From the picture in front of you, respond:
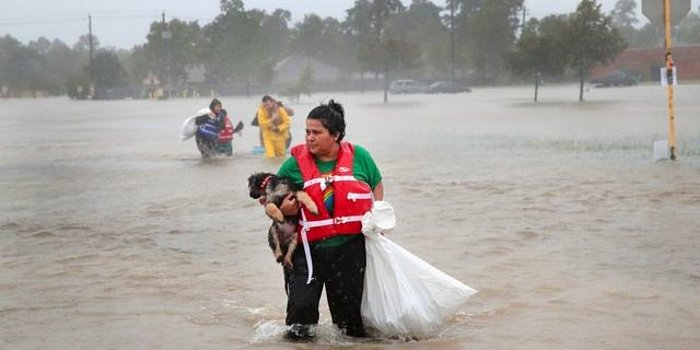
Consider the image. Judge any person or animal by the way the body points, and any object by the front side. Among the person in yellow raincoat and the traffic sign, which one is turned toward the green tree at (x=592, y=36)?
the traffic sign

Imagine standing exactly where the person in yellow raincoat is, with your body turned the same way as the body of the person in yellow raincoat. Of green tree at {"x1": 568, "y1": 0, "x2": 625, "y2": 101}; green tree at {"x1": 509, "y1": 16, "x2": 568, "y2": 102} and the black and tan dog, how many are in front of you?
1

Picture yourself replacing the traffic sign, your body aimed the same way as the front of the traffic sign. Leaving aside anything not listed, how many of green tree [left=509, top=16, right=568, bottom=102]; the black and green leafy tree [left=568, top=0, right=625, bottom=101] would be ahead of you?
2

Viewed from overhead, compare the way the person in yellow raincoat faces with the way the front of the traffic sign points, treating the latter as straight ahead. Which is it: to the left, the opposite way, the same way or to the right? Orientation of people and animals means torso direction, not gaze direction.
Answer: the opposite way

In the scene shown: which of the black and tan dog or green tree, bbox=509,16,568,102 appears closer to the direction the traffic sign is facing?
the green tree

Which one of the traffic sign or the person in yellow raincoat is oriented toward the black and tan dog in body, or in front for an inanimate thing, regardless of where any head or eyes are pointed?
the person in yellow raincoat

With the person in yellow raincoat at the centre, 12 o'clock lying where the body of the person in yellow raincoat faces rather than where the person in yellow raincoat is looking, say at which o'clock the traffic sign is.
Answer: The traffic sign is roughly at 10 o'clock from the person in yellow raincoat.

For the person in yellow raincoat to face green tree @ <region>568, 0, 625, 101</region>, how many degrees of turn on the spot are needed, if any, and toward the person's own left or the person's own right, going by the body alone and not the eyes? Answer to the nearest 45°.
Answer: approximately 135° to the person's own left

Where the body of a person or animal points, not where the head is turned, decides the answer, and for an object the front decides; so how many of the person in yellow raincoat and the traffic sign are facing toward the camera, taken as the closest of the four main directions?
1

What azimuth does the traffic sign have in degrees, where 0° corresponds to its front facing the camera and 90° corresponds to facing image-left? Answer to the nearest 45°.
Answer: approximately 180°

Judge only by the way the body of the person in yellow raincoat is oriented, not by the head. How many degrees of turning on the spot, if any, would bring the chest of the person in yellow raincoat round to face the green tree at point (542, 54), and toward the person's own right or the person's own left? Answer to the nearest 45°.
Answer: approximately 135° to the person's own left

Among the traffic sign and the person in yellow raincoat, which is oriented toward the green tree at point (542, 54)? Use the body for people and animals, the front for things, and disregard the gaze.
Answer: the traffic sign

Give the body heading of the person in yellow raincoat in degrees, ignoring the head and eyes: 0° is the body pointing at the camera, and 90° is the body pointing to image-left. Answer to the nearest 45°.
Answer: approximately 0°

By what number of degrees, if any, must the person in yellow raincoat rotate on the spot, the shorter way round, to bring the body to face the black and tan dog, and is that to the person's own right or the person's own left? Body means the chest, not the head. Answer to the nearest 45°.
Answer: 0° — they already face it

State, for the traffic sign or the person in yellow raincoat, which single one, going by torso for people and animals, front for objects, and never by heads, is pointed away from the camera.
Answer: the traffic sign

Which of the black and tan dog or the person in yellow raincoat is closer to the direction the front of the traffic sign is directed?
the person in yellow raincoat

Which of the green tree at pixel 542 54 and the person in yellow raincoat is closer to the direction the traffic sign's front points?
the green tree
